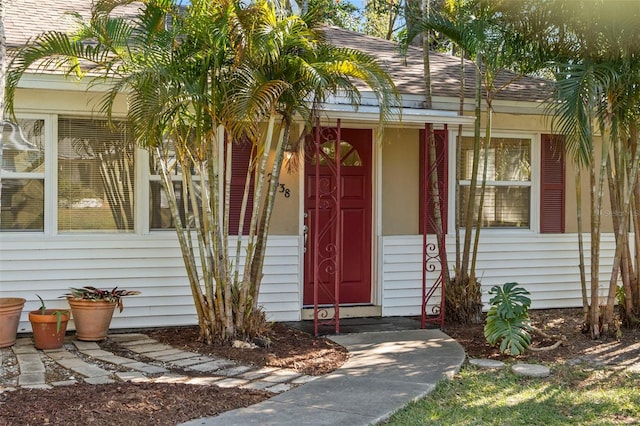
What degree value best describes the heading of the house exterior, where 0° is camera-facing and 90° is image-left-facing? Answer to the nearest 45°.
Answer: approximately 0°

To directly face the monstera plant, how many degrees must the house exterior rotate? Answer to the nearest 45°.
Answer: approximately 45° to its left

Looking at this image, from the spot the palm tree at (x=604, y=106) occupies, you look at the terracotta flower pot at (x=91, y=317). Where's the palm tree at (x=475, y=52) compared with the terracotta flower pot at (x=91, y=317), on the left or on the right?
right

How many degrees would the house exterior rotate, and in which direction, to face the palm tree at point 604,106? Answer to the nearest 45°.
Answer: approximately 45° to its left
